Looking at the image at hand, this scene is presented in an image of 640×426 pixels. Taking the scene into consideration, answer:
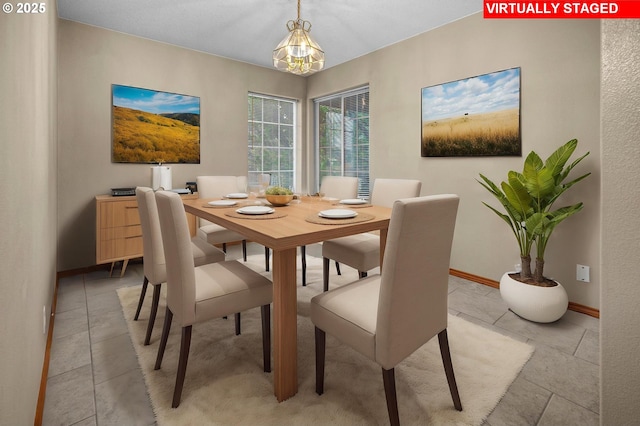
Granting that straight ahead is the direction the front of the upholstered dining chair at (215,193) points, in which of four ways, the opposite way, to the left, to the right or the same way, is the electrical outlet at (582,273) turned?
to the right

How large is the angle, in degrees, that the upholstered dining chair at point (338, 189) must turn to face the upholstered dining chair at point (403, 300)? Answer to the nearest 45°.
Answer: approximately 45° to its left

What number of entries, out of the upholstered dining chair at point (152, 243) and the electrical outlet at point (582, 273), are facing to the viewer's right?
1

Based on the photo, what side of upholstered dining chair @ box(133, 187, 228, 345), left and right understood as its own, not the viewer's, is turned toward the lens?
right

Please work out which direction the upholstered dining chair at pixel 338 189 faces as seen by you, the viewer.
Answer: facing the viewer and to the left of the viewer

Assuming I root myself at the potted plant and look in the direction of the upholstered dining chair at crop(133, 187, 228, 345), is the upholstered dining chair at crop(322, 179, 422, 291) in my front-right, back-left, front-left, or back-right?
front-right

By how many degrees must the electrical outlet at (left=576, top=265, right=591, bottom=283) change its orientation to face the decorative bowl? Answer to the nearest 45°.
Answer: approximately 45° to its right

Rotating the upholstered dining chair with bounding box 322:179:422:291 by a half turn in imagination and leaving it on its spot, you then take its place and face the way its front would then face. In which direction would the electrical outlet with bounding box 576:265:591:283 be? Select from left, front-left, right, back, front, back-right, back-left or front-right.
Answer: front-right

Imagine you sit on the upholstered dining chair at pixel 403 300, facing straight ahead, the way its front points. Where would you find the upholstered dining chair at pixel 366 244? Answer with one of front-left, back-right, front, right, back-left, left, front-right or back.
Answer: front-right

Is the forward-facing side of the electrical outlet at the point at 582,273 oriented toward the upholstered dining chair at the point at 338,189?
no
